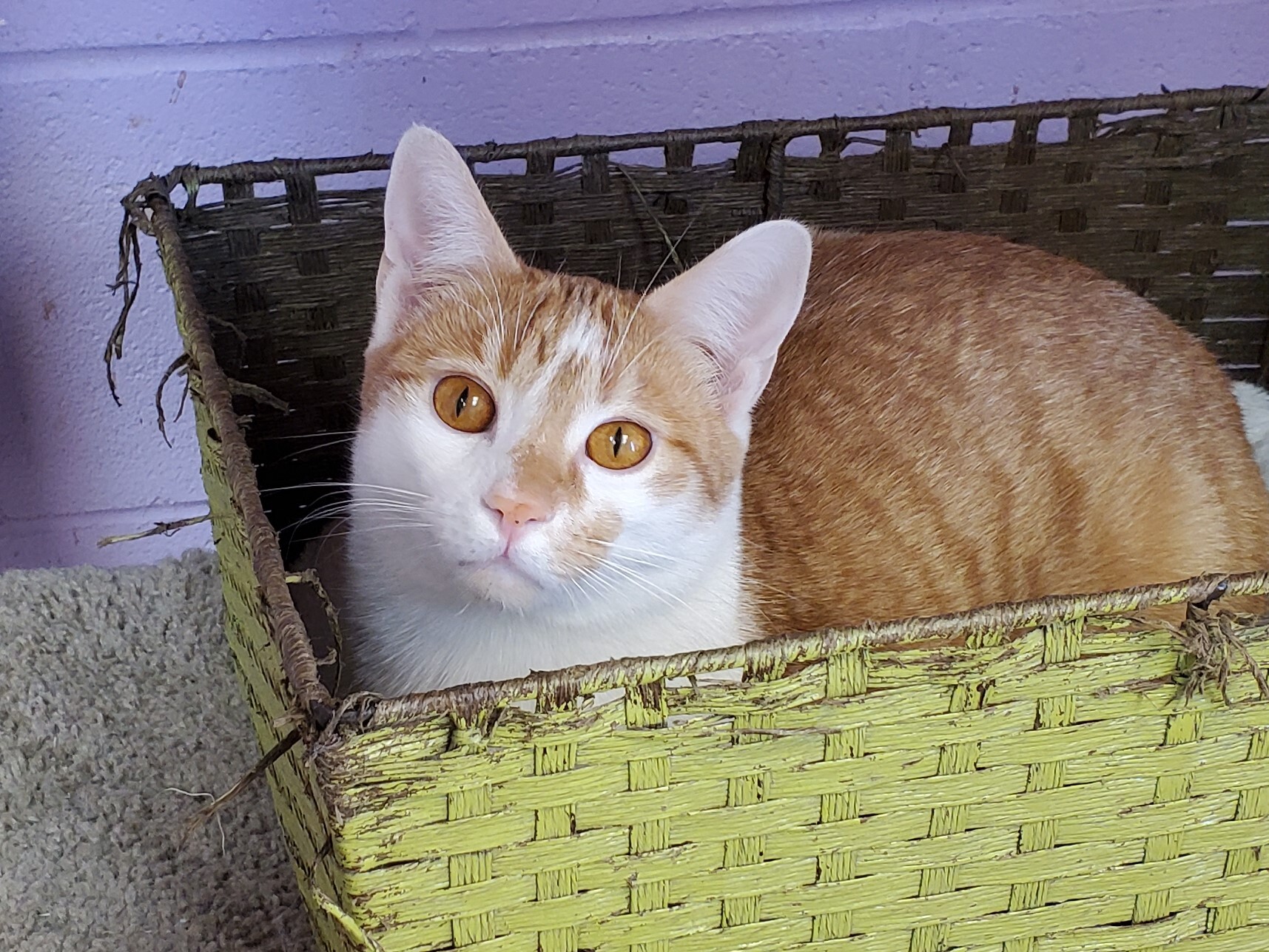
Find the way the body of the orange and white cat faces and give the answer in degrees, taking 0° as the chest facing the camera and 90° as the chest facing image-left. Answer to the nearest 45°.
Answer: approximately 45°
